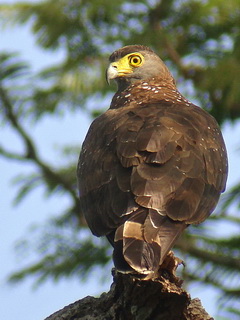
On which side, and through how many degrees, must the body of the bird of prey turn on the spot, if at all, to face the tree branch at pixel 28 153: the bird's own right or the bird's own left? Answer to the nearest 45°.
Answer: approximately 45° to the bird's own left

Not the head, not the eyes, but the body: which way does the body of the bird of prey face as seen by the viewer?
away from the camera
